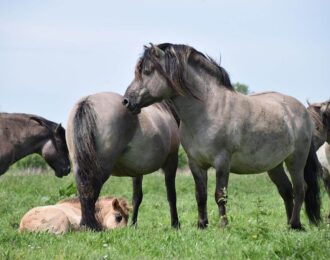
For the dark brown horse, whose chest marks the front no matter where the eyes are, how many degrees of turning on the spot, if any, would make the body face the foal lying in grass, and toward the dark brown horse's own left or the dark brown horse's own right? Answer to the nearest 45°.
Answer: approximately 90° to the dark brown horse's own right

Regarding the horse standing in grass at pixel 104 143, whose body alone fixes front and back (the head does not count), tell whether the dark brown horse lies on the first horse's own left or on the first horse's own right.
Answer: on the first horse's own left

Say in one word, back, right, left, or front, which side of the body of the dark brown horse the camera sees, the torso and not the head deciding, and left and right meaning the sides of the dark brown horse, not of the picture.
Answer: right

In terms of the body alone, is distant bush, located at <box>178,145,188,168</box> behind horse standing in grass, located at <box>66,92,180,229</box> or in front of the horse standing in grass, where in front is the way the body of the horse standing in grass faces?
in front

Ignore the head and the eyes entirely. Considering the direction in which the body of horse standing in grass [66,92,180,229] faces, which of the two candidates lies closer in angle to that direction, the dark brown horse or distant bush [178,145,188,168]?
the distant bush

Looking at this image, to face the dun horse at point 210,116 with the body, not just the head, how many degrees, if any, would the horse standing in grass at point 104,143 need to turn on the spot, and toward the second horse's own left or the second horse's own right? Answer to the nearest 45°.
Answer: approximately 45° to the second horse's own right

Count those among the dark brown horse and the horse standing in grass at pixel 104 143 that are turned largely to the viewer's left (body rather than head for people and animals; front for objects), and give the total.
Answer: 0

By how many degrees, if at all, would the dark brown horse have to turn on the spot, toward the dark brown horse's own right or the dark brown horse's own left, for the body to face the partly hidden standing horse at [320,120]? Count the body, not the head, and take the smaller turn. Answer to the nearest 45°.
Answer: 0° — it already faces it

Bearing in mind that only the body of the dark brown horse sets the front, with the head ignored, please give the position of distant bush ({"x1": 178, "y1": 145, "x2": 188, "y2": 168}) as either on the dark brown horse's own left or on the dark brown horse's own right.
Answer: on the dark brown horse's own left

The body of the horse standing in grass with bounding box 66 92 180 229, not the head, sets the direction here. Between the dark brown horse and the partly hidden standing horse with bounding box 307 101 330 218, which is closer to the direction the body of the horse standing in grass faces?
the partly hidden standing horse

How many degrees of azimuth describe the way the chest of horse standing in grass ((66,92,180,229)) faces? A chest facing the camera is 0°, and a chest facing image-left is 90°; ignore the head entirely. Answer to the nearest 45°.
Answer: approximately 225°
